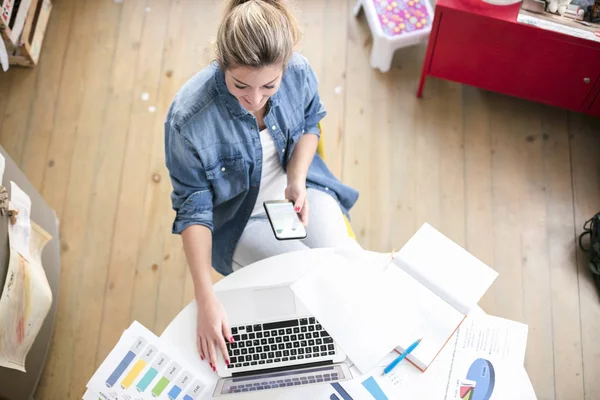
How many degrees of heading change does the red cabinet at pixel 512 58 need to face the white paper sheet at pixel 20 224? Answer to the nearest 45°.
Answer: approximately 45° to its right

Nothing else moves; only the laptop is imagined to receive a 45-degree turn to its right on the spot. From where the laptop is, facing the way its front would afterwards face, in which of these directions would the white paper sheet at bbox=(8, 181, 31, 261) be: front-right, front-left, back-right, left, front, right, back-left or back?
left

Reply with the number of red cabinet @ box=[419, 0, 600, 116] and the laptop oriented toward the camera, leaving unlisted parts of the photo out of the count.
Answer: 1

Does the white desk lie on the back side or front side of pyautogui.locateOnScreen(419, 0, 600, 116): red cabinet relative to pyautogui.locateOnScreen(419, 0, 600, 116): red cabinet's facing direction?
on the front side

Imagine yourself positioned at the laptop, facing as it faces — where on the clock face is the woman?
The woman is roughly at 12 o'clock from the laptop.

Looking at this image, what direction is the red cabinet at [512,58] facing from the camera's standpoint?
toward the camera

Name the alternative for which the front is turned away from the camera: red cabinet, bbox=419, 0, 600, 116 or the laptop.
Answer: the laptop

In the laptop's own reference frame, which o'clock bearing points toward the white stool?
The white stool is roughly at 1 o'clock from the laptop.

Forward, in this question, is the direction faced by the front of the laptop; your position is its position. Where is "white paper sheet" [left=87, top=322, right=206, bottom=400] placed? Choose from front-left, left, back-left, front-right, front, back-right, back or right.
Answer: left

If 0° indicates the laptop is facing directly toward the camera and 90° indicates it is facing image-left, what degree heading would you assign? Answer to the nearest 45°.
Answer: approximately 180°
